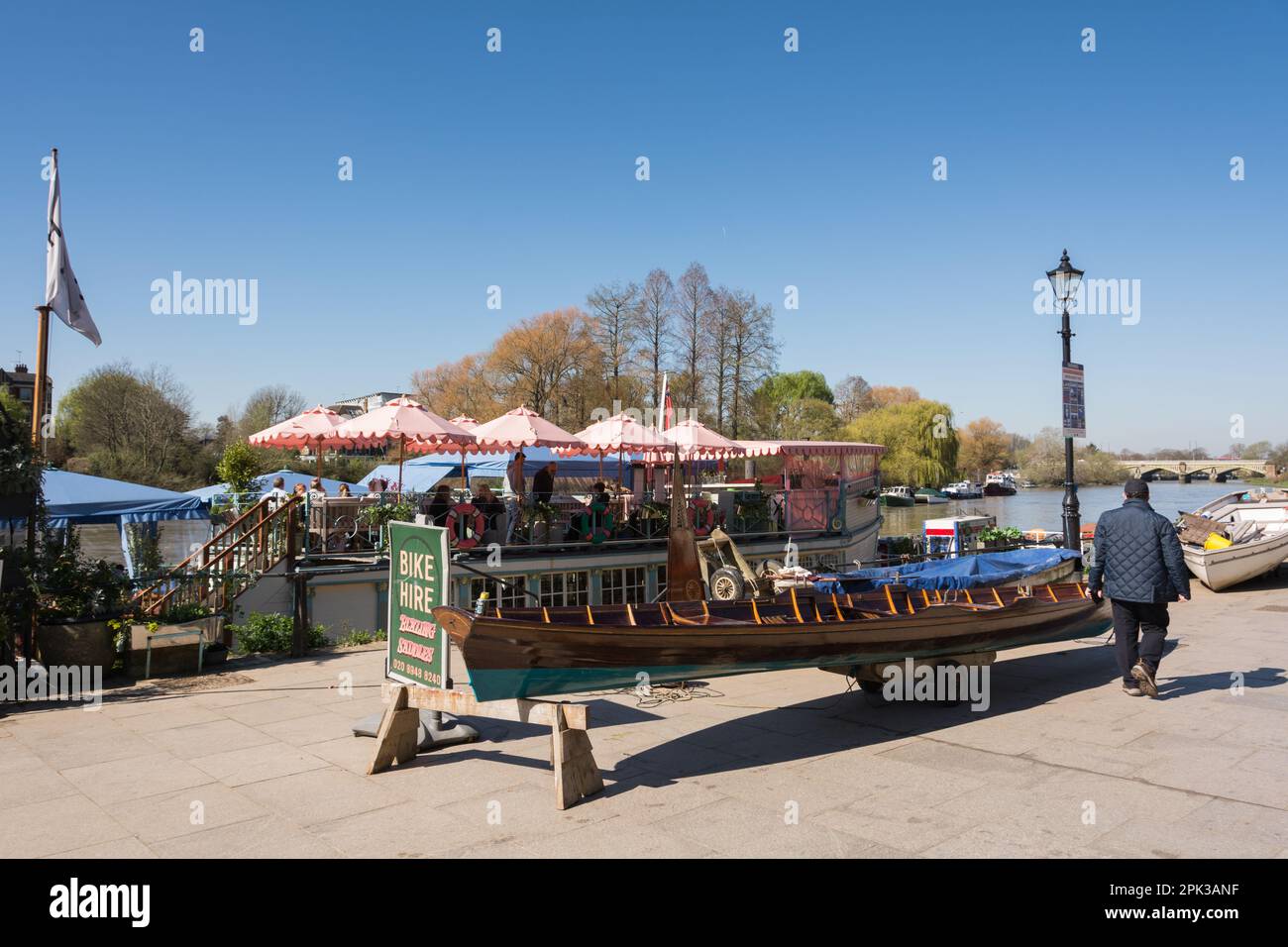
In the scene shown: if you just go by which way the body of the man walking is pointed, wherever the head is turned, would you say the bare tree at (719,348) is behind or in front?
in front

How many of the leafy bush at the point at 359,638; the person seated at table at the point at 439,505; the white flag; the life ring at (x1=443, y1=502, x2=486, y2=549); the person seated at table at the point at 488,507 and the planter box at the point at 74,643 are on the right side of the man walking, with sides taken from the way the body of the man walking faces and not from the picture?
0

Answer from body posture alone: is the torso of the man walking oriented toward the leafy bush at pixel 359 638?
no

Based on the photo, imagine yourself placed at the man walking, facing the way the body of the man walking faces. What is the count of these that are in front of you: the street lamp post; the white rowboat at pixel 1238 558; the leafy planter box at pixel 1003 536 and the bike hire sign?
3

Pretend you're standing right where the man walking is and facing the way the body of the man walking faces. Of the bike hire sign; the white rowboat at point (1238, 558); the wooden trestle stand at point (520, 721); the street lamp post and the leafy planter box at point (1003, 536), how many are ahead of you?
3

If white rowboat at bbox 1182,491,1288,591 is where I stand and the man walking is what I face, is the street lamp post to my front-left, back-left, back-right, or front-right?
front-right

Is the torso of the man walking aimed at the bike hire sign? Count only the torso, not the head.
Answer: no

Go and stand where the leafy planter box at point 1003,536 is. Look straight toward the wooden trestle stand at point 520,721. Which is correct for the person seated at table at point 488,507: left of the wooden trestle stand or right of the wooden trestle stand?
right

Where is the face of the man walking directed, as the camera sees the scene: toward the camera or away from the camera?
away from the camera

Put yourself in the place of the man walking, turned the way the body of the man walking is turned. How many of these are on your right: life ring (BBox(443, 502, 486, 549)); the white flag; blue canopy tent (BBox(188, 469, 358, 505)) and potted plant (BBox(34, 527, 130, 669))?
0

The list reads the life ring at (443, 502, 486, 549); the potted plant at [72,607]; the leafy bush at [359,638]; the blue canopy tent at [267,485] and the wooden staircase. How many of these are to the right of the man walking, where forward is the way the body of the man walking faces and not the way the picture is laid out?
0

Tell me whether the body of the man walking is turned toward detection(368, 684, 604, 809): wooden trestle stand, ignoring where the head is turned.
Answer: no

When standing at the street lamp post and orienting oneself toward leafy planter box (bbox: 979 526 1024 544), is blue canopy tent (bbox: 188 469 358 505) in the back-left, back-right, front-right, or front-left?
front-left

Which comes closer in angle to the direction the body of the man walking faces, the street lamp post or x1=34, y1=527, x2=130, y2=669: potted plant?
the street lamp post

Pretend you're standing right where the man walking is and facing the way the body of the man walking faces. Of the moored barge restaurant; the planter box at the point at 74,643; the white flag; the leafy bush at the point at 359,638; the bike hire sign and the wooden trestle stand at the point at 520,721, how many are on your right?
0

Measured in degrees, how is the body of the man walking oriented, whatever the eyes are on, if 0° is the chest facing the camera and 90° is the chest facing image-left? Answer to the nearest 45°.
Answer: approximately 180°
